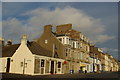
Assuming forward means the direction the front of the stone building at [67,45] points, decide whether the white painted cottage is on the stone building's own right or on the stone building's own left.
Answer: on the stone building's own right

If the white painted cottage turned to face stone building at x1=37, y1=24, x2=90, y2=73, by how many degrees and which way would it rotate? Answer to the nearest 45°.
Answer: approximately 90° to its left

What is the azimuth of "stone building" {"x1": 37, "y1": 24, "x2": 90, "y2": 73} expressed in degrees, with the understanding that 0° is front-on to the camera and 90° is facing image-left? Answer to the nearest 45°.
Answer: approximately 315°

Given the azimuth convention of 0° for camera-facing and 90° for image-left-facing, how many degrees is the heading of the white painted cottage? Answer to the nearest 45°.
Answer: approximately 315°
